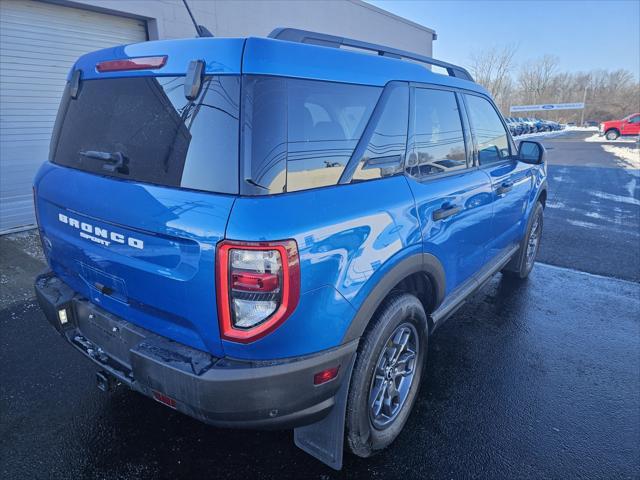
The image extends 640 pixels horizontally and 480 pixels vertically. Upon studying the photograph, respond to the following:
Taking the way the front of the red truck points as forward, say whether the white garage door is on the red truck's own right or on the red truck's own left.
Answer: on the red truck's own left

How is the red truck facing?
to the viewer's left

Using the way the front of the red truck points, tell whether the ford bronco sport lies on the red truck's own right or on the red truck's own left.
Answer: on the red truck's own left

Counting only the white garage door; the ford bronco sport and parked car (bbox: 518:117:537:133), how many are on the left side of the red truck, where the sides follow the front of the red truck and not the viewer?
2

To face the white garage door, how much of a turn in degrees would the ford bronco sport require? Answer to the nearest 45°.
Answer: approximately 90° to its left

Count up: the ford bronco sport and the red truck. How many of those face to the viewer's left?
1

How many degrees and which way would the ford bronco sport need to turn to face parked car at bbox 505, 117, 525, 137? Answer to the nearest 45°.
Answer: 0° — it already faces it

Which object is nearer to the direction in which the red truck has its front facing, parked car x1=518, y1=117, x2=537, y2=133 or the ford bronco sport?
the parked car

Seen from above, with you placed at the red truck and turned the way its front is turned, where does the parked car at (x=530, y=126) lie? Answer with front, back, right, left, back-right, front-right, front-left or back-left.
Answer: front-right

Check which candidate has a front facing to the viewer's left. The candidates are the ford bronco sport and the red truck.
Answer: the red truck

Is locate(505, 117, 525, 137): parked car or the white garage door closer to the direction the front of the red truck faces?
the parked car

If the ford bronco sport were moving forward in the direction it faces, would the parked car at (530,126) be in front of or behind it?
in front

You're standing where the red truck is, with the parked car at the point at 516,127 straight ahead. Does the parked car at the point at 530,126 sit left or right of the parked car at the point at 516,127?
right

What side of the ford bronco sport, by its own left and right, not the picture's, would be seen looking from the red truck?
front

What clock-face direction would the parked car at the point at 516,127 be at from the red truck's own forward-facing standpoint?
The parked car is roughly at 12 o'clock from the red truck.

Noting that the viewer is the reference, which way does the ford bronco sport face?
facing away from the viewer and to the right of the viewer
